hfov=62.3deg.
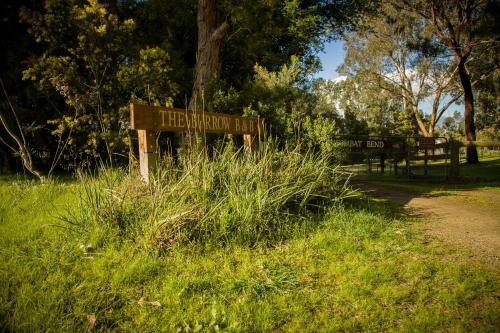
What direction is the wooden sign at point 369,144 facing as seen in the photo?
toward the camera

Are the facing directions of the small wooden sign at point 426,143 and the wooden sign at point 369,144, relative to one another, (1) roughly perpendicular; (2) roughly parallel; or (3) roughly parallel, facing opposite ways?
roughly parallel

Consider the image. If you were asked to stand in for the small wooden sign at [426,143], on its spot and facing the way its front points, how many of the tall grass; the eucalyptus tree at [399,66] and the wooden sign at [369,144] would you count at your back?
1

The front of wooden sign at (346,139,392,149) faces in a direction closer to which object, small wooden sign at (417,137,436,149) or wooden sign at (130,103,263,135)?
the wooden sign

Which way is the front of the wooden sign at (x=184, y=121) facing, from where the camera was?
facing the viewer and to the right of the viewer

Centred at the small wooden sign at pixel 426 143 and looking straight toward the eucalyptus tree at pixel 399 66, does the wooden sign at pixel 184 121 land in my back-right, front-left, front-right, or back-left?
back-left

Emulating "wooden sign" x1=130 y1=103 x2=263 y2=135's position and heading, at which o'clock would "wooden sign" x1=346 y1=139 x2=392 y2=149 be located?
"wooden sign" x1=346 y1=139 x2=392 y2=149 is roughly at 9 o'clock from "wooden sign" x1=130 y1=103 x2=263 y2=135.

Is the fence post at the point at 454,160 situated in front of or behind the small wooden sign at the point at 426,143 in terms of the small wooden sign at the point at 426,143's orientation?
in front

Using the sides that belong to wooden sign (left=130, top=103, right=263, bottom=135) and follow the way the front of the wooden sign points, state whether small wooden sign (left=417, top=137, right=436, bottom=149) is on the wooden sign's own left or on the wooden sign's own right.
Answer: on the wooden sign's own left

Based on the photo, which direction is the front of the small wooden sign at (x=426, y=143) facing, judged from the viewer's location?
facing the viewer

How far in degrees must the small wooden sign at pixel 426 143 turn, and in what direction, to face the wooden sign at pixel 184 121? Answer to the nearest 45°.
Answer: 0° — it already faces it

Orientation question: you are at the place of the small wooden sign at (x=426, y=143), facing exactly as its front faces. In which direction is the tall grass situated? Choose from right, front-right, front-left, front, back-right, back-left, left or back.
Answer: front

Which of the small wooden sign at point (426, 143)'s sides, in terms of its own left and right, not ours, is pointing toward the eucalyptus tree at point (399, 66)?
back

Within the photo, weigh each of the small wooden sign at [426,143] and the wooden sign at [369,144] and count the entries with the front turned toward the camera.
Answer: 2

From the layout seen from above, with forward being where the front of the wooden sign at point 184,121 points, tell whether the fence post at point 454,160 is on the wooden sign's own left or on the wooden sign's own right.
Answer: on the wooden sign's own left

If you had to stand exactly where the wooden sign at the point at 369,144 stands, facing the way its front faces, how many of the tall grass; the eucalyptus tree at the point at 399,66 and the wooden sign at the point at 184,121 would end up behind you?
1

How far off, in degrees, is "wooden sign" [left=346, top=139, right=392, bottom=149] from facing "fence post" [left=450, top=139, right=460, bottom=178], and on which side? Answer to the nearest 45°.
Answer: approximately 90° to its left
